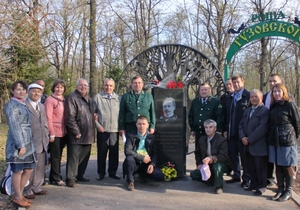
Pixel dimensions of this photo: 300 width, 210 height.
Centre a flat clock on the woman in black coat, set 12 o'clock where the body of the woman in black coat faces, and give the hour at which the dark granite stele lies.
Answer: The dark granite stele is roughly at 2 o'clock from the woman in black coat.

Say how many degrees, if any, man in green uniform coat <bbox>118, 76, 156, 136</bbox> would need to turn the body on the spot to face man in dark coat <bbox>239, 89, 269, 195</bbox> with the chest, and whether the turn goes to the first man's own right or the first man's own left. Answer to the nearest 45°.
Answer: approximately 90° to the first man's own left

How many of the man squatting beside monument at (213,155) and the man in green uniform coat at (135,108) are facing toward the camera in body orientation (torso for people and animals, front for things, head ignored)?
2

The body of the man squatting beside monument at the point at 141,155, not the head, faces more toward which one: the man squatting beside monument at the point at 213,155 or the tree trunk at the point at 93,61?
the man squatting beside monument

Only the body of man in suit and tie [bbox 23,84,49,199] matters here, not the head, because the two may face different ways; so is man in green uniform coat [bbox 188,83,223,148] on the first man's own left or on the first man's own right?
on the first man's own left

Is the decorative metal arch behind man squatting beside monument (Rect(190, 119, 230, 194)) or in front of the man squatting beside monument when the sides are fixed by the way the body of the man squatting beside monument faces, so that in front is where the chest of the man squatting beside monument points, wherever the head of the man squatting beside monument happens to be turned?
behind

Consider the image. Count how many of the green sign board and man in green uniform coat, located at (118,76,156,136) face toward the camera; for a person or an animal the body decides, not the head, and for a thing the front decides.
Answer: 2

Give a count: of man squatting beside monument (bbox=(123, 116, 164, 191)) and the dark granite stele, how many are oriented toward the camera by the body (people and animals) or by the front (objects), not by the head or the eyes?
2

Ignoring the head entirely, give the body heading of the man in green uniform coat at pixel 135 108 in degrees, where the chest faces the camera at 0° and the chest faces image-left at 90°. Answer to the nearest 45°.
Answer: approximately 0°
